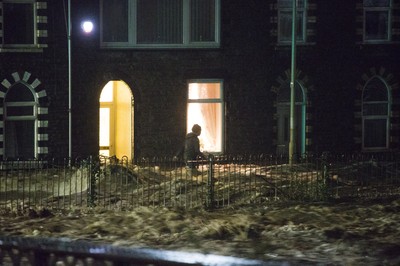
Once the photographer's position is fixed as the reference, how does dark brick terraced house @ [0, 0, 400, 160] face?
facing the viewer

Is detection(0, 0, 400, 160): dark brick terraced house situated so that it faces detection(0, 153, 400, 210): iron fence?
yes
